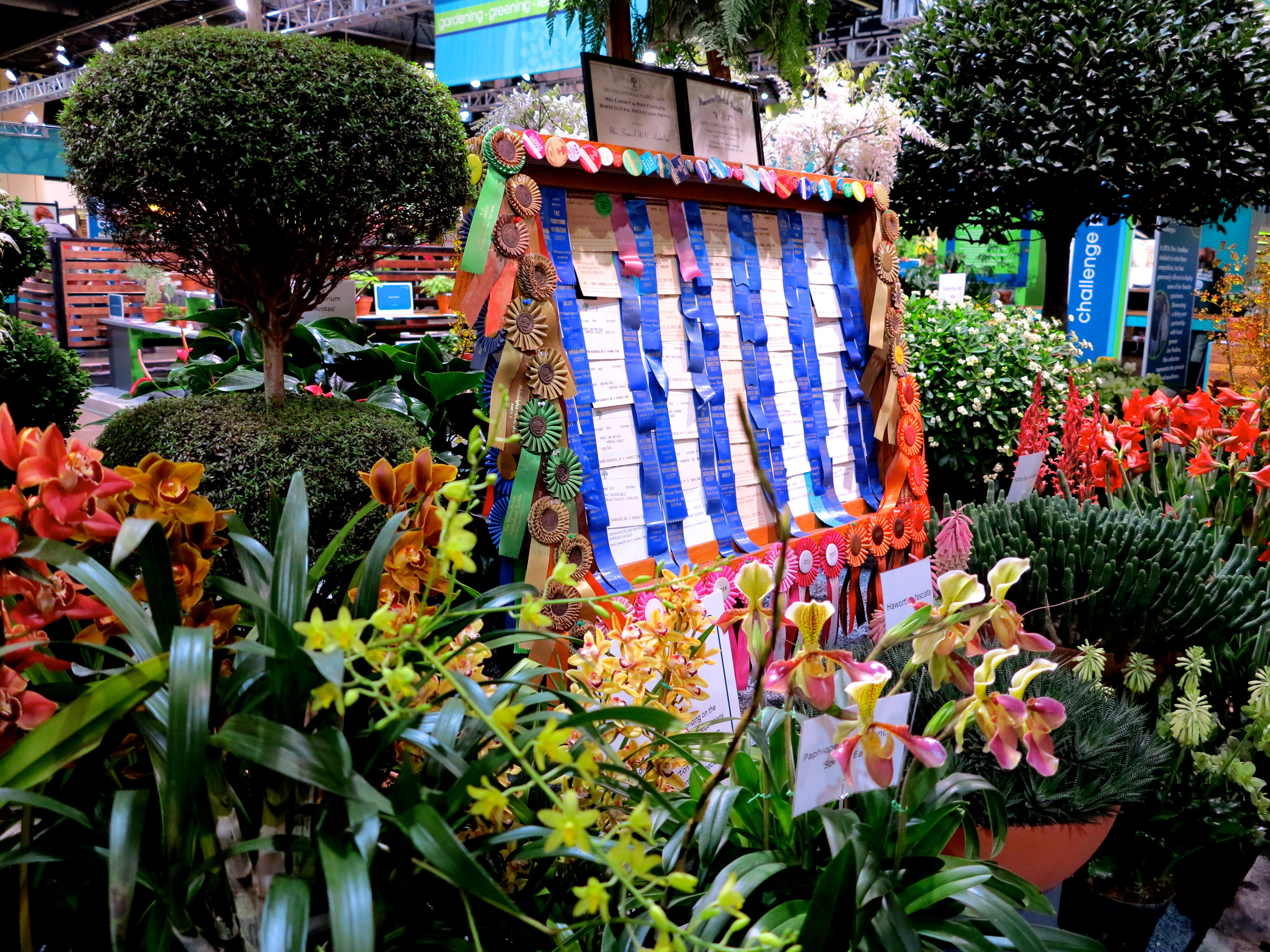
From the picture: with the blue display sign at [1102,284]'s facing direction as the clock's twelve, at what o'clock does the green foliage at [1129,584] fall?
The green foliage is roughly at 12 o'clock from the blue display sign.

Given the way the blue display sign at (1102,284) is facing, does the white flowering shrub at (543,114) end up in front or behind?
in front

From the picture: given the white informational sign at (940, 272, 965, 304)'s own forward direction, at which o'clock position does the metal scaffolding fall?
The metal scaffolding is roughly at 4 o'clock from the white informational sign.

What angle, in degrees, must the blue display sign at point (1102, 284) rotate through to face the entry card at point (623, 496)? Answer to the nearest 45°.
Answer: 0° — it already faces it

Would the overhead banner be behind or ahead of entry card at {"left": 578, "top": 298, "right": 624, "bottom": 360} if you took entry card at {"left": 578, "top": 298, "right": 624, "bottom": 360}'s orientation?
behind

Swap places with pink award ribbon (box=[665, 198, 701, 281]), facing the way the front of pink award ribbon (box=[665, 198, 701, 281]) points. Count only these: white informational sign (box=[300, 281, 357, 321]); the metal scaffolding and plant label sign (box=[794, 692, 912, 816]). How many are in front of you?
1

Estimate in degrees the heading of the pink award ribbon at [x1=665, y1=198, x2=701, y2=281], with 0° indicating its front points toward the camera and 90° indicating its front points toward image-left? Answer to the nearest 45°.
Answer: approximately 0°

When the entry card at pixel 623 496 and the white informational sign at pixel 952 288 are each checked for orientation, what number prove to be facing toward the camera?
2
